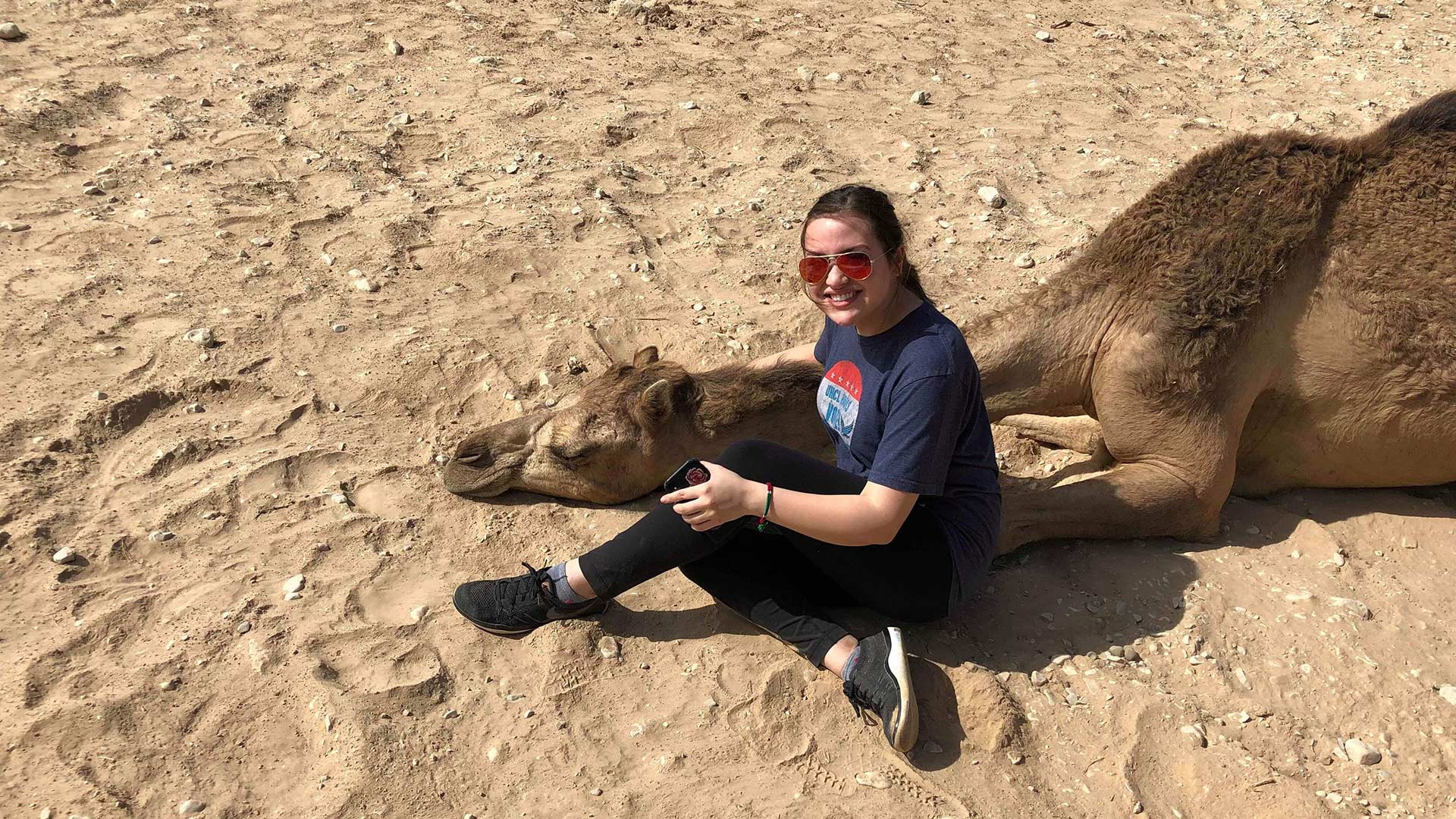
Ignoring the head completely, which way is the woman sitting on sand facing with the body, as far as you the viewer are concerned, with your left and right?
facing the viewer and to the left of the viewer

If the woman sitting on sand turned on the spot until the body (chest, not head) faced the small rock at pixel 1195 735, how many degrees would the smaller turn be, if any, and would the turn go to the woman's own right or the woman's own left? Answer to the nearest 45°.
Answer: approximately 135° to the woman's own left

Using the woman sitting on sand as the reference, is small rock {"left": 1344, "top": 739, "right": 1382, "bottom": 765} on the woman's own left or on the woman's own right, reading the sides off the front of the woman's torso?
on the woman's own left

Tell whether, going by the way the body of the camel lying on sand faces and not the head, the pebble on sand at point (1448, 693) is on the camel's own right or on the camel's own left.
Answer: on the camel's own left

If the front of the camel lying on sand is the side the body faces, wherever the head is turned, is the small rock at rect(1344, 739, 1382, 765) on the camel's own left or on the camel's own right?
on the camel's own left

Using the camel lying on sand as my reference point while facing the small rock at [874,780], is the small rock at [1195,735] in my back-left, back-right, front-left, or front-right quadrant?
front-left

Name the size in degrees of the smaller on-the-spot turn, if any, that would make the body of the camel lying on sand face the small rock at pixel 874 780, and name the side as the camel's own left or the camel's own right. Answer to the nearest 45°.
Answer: approximately 45° to the camel's own left

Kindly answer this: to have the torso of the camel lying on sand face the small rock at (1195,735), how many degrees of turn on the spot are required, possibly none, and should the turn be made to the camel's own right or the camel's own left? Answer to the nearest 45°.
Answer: approximately 90° to the camel's own left

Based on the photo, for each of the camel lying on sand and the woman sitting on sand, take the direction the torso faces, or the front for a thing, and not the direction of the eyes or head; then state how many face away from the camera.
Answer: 0

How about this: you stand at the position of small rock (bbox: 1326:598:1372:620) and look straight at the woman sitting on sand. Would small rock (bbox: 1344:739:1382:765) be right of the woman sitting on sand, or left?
left

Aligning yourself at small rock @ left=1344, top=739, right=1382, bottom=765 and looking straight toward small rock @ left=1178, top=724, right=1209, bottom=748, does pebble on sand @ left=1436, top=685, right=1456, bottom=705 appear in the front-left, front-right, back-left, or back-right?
back-right

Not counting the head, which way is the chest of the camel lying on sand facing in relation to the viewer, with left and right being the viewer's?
facing to the left of the viewer

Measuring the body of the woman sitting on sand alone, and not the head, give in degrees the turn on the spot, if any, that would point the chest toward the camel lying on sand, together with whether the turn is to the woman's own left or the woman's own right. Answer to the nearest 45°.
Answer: approximately 180°
